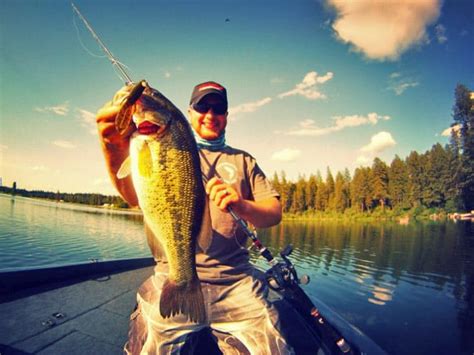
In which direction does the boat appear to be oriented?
away from the camera

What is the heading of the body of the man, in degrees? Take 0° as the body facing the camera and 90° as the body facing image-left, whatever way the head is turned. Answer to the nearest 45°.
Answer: approximately 0°
